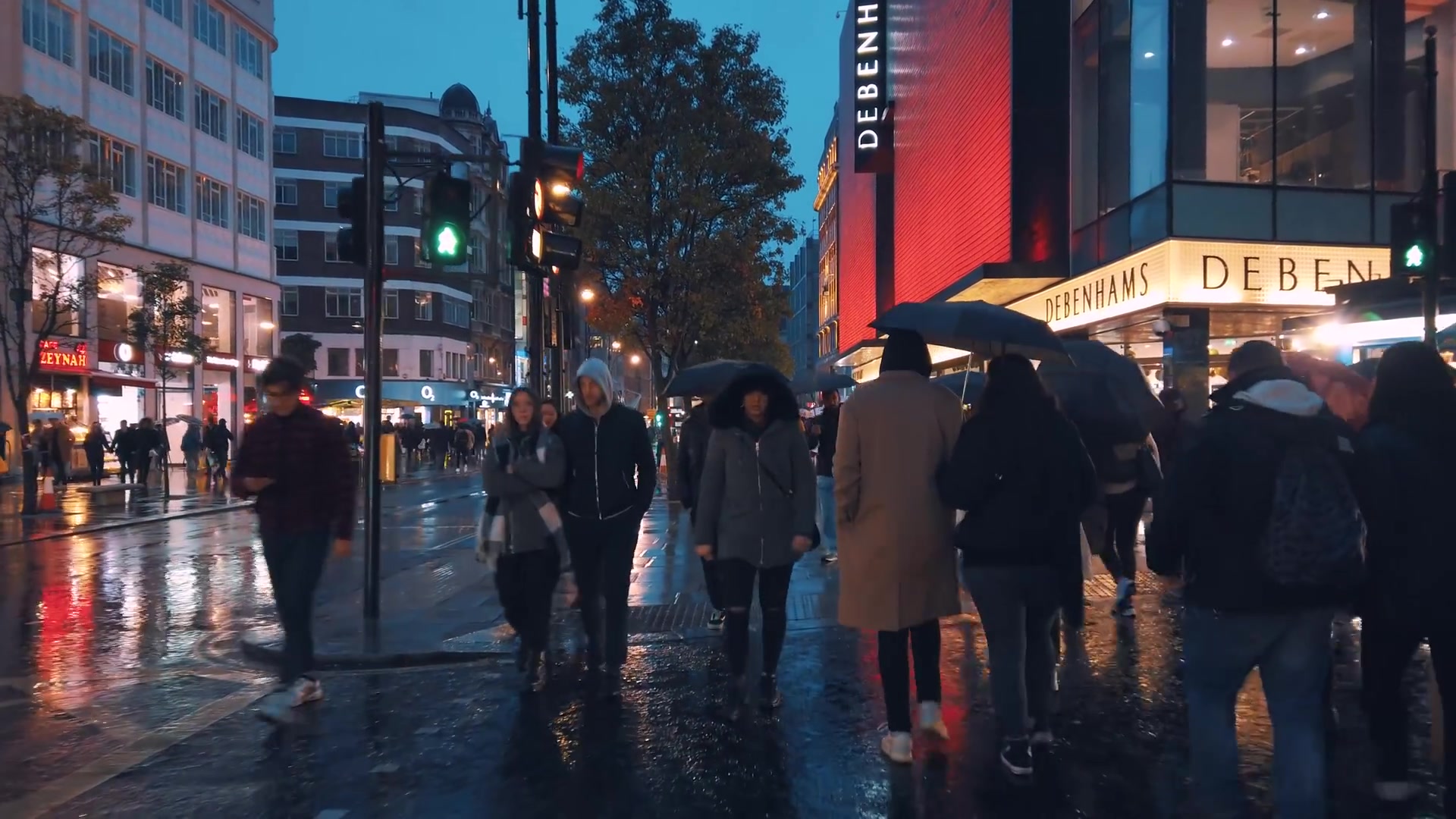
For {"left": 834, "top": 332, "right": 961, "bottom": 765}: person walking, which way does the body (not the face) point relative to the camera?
away from the camera

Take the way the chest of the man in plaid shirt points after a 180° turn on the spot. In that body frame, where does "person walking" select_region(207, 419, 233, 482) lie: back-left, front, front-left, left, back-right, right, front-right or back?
front-left

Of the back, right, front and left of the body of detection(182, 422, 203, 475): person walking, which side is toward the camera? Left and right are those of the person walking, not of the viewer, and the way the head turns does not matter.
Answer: back

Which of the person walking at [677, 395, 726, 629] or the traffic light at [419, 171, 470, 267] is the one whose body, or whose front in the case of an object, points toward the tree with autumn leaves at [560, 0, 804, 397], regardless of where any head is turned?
the person walking

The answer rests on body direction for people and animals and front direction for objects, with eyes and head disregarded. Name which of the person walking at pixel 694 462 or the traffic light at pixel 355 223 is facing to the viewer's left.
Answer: the traffic light
